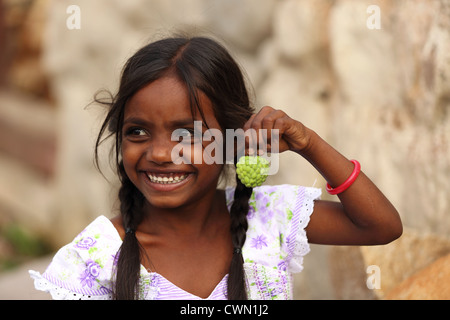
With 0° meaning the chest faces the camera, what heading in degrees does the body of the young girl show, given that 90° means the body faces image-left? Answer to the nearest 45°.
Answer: approximately 0°

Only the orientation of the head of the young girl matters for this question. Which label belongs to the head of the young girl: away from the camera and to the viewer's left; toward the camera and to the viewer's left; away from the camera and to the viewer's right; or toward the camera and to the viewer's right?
toward the camera and to the viewer's left
